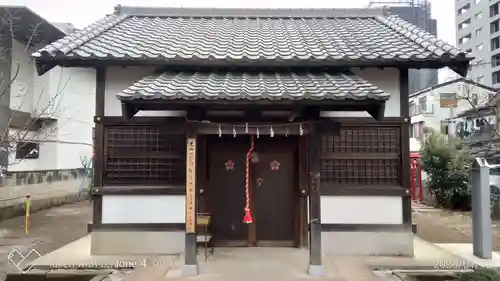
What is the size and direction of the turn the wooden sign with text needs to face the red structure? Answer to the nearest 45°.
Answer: approximately 135° to its left

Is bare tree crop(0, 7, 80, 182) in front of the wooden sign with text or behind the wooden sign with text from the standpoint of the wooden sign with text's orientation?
behind

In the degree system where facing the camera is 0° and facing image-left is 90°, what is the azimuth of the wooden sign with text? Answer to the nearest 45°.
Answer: approximately 0°
